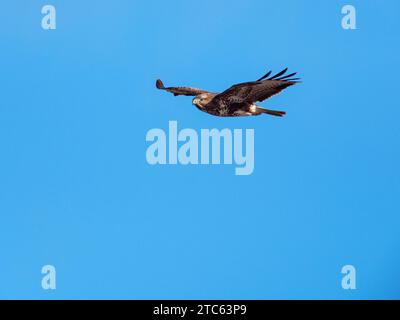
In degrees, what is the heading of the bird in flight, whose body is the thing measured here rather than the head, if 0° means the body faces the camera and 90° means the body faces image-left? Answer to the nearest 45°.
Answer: approximately 45°
